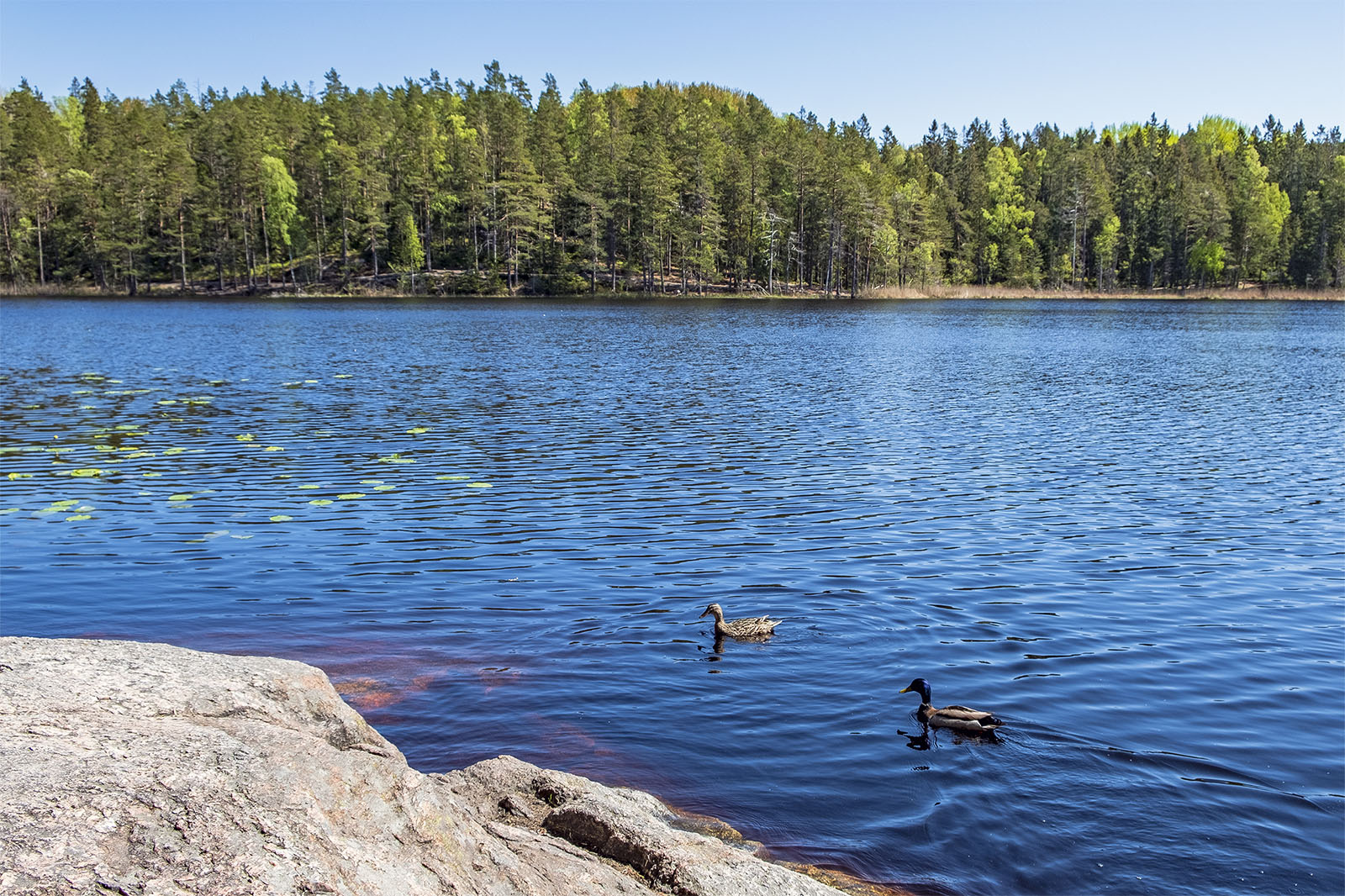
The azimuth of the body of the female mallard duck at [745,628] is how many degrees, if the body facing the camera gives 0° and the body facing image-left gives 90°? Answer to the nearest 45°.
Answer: approximately 90°
